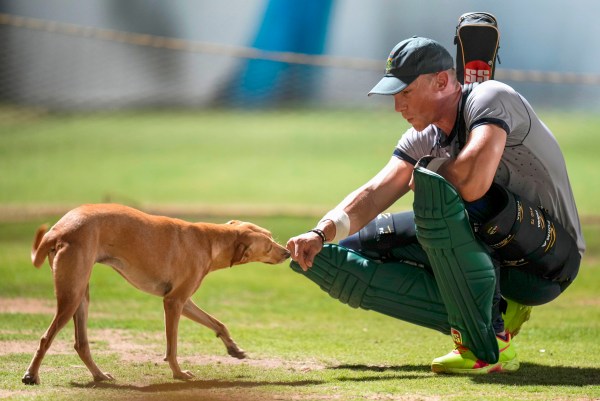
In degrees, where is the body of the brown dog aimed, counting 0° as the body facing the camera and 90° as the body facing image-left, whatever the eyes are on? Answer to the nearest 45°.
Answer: approximately 270°
